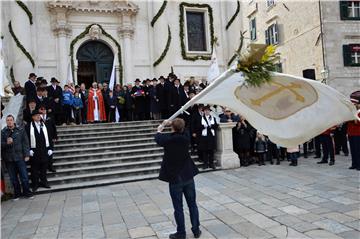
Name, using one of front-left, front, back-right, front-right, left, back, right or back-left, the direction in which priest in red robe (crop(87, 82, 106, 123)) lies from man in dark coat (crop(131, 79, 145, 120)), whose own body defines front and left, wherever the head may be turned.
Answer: right

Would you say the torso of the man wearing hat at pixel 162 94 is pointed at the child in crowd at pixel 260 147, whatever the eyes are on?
no

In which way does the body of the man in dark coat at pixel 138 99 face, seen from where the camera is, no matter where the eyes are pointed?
toward the camera

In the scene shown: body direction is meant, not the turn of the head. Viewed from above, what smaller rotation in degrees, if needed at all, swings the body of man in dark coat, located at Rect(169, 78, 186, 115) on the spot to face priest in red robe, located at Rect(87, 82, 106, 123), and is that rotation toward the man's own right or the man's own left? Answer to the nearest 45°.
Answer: approximately 90° to the man's own right

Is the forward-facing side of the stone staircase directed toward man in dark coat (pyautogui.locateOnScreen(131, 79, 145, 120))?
no

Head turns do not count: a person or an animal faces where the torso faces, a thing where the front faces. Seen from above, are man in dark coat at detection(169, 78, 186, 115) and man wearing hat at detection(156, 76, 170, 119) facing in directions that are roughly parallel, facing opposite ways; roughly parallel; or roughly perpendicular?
roughly parallel

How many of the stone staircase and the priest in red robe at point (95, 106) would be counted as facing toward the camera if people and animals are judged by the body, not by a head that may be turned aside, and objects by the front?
2

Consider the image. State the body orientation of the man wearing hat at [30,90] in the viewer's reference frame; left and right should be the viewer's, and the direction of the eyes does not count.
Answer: facing the viewer and to the right of the viewer

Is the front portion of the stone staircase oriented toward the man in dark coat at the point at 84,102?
no

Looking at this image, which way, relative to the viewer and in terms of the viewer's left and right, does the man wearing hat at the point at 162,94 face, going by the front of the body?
facing the viewer

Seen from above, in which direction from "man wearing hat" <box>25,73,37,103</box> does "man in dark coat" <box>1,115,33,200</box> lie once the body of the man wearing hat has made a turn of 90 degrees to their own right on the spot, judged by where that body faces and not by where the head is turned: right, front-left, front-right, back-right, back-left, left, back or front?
front-left

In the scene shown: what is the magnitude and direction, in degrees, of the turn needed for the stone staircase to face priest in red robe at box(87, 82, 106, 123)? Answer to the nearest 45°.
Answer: approximately 180°

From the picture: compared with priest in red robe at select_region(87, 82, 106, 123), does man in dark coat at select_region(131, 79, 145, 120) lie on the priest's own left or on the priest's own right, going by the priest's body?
on the priest's own left

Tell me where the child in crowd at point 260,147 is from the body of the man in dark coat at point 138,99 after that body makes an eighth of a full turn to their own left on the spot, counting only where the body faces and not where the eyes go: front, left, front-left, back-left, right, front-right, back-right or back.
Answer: front

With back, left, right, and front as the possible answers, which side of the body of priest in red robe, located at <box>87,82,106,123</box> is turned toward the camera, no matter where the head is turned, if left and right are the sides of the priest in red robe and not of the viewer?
front
